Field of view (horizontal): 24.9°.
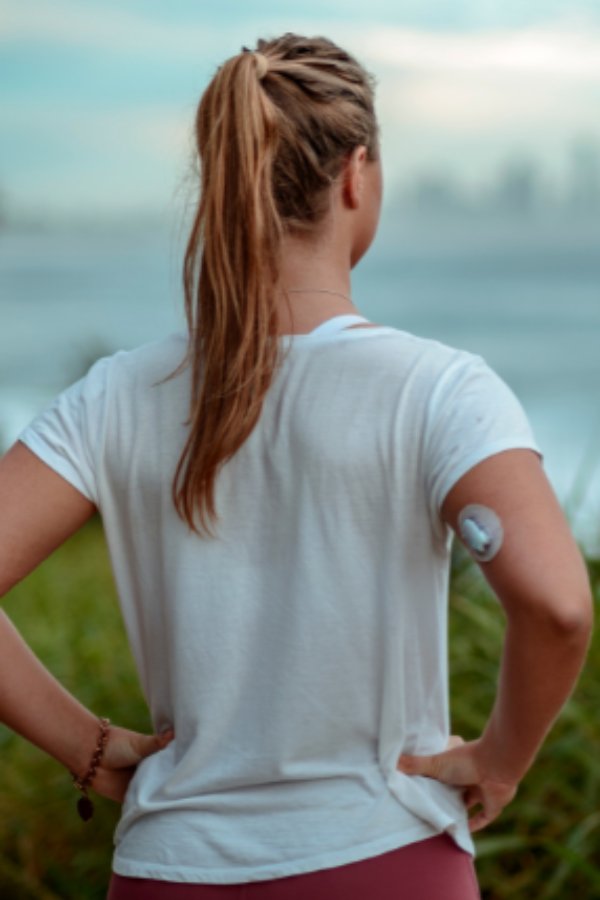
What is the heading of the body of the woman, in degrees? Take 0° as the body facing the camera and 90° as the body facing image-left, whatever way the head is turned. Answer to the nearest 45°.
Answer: approximately 180°

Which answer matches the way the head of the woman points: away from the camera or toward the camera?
away from the camera
